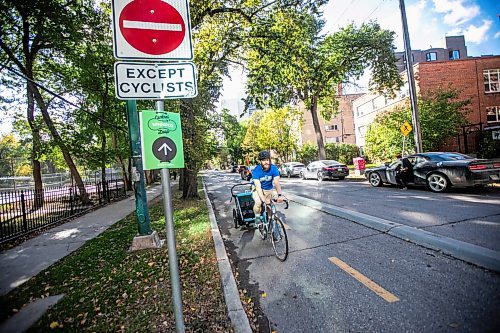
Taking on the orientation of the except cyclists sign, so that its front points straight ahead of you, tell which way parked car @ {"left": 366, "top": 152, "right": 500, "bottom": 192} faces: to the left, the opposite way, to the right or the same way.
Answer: the opposite way

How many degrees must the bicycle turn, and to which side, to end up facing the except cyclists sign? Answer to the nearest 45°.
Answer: approximately 45° to its right

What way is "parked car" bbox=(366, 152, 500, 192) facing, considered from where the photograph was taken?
facing away from the viewer and to the left of the viewer

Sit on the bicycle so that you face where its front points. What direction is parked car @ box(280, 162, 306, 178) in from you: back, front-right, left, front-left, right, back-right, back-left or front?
back-left

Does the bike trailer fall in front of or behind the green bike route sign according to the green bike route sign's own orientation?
behind

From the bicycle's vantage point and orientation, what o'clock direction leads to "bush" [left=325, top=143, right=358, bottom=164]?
The bush is roughly at 8 o'clock from the bicycle.

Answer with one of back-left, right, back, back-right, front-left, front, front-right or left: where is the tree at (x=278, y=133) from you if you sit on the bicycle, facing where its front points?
back-left

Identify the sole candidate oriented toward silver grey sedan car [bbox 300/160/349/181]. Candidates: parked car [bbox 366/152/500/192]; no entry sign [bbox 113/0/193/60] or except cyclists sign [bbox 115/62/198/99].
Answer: the parked car

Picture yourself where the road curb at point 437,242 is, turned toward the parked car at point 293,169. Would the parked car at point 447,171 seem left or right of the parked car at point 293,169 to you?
right

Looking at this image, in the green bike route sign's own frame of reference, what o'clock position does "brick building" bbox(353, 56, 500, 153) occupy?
The brick building is roughly at 8 o'clock from the green bike route sign.
